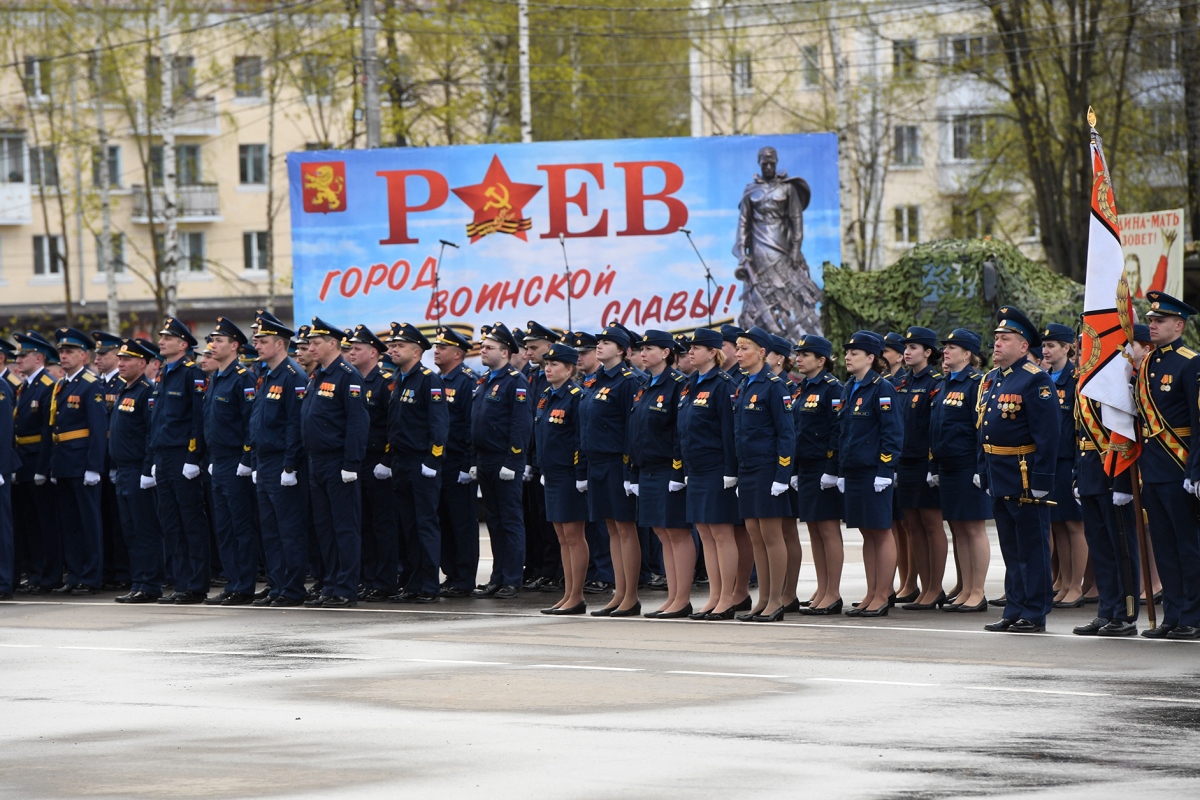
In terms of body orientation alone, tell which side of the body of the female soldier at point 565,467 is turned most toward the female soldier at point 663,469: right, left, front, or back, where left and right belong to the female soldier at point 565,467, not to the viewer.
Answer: left

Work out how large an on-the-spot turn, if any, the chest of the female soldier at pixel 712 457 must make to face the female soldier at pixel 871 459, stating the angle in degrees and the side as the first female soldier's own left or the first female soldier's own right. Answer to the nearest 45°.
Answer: approximately 135° to the first female soldier's own left

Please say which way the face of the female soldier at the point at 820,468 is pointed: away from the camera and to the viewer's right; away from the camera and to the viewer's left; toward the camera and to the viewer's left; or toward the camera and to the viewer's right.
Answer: toward the camera and to the viewer's left

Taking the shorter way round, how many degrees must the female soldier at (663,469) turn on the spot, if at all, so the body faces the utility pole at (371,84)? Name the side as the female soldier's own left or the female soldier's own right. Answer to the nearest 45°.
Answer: approximately 135° to the female soldier's own right

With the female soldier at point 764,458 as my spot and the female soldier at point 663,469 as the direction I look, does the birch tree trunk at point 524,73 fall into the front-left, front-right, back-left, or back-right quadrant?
front-right

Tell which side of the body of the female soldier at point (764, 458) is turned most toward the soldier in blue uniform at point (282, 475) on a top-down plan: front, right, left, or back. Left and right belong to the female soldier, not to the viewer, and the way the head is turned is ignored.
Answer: right

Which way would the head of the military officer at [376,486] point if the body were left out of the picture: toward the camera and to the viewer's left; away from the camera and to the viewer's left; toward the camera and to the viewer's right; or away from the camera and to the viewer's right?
toward the camera and to the viewer's left

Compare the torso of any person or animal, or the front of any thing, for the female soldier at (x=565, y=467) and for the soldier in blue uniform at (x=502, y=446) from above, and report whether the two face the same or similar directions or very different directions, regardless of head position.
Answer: same or similar directions

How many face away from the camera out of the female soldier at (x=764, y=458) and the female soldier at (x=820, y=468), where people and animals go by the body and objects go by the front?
0

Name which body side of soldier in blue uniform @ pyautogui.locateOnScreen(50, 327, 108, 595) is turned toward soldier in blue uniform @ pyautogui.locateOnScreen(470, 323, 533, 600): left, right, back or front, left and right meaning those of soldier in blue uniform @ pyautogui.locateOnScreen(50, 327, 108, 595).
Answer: left

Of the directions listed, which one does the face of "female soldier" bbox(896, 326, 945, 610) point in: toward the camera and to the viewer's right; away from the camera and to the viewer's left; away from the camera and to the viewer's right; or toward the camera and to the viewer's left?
toward the camera and to the viewer's left

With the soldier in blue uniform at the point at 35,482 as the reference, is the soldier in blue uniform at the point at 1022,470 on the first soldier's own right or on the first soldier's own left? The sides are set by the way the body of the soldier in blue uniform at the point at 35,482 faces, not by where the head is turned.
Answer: on the first soldier's own left

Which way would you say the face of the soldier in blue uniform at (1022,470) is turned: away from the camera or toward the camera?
toward the camera

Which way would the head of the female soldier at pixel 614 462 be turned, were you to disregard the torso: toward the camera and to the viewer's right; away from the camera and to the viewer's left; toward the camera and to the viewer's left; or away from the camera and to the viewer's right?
toward the camera and to the viewer's left

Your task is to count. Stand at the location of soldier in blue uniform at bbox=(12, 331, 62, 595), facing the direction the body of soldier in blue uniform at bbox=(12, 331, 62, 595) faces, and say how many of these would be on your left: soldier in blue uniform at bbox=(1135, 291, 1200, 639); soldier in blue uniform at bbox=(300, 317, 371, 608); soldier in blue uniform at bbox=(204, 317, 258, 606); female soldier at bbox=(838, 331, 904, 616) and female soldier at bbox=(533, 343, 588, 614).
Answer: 5

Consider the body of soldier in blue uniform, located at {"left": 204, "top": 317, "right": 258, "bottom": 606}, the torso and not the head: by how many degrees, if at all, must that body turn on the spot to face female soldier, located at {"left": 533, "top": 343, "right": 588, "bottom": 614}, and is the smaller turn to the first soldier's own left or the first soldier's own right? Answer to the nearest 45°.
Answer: approximately 90° to the first soldier's own left

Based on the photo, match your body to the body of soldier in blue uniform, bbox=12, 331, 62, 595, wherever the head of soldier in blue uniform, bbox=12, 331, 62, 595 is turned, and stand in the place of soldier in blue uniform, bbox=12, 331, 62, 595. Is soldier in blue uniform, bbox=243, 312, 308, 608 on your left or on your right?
on your left

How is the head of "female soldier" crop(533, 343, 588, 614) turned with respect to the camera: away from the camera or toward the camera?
toward the camera

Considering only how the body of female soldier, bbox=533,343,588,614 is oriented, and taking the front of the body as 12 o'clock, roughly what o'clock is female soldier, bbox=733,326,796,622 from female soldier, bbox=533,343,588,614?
female soldier, bbox=733,326,796,622 is roughly at 9 o'clock from female soldier, bbox=533,343,588,614.
